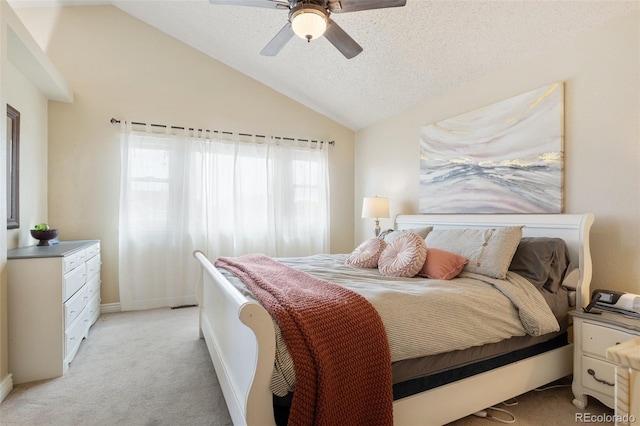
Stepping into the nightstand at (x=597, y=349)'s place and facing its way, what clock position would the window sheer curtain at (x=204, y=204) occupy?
The window sheer curtain is roughly at 1 o'clock from the nightstand.

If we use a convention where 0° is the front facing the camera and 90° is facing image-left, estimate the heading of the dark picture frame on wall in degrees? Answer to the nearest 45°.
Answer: approximately 270°

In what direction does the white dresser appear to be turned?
to the viewer's right

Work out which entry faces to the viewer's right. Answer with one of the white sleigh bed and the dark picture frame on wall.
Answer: the dark picture frame on wall

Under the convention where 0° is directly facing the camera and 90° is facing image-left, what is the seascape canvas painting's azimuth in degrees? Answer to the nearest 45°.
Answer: approximately 45°

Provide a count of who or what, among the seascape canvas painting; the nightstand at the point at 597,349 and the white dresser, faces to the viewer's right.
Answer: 1

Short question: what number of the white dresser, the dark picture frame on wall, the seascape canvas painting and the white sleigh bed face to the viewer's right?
2
